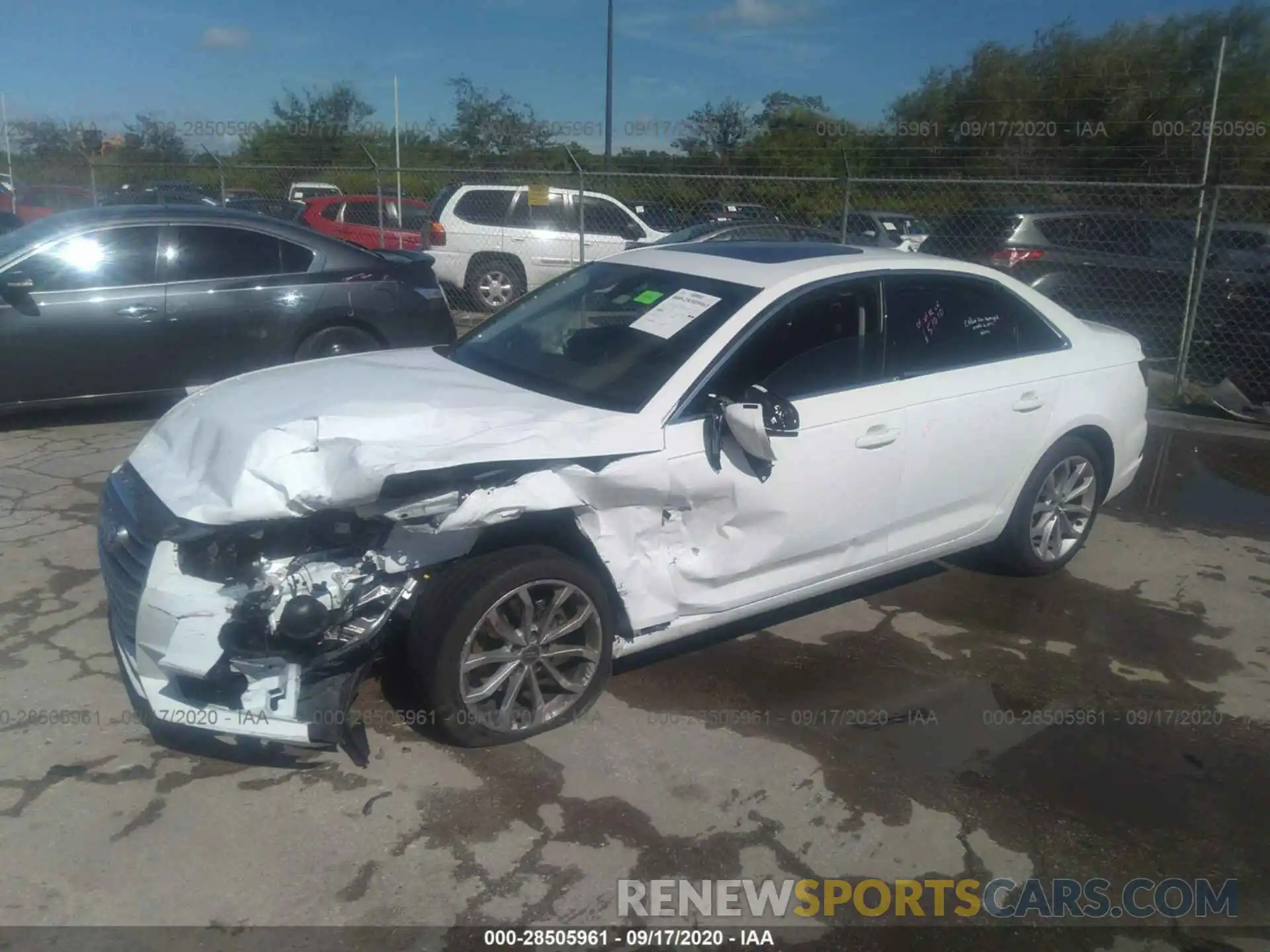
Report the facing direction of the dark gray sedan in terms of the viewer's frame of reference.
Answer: facing to the left of the viewer

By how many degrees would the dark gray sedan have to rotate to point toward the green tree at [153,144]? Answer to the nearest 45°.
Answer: approximately 90° to its right

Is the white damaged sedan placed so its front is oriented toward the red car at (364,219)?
no

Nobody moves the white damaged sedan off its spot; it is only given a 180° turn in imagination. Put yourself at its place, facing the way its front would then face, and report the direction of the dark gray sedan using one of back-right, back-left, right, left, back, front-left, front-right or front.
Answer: left

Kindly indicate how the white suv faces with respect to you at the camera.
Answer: facing to the right of the viewer

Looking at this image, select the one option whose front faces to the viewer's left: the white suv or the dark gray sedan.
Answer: the dark gray sedan

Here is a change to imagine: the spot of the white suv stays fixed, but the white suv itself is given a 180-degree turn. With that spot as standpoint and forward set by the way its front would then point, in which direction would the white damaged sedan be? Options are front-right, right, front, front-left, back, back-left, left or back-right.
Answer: left

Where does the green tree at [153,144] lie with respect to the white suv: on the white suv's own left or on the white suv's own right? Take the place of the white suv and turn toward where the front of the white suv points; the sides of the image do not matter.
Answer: on the white suv's own left

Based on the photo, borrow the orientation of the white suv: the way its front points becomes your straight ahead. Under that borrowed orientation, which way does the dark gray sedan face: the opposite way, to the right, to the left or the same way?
the opposite way

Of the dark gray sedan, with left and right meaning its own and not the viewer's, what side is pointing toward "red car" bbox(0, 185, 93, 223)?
right

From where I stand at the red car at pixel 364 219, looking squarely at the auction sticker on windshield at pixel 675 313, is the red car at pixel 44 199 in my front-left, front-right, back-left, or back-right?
back-right

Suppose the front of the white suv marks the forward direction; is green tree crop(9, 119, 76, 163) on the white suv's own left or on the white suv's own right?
on the white suv's own left

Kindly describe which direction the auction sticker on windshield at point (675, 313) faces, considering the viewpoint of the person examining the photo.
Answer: facing the viewer and to the left of the viewer

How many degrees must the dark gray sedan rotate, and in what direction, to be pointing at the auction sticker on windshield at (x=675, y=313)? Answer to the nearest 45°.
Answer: approximately 135° to its left

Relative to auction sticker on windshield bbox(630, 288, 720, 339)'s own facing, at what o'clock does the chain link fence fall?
The chain link fence is roughly at 5 o'clock from the auction sticker on windshield.

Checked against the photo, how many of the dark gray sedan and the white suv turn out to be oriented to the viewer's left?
1

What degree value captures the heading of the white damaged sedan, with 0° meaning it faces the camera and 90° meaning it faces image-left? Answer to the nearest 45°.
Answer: approximately 45°

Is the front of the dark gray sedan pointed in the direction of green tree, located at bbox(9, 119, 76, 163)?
no
